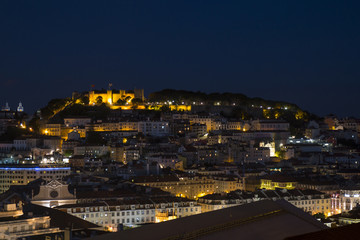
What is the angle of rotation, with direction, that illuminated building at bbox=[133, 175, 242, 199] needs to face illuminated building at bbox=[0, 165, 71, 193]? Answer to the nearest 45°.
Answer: approximately 90° to its right

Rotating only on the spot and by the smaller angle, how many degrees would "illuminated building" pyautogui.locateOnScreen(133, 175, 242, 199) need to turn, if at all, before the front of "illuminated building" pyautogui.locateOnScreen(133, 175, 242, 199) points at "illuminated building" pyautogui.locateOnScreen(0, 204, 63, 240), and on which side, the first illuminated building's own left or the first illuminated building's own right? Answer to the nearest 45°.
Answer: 0° — it already faces it

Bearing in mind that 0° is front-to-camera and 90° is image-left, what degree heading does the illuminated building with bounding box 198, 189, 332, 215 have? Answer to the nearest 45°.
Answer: approximately 0°

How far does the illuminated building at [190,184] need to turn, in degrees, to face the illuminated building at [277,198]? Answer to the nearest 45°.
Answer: approximately 45° to its left

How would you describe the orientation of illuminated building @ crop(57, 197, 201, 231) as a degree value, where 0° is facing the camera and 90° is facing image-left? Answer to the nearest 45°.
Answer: approximately 0°

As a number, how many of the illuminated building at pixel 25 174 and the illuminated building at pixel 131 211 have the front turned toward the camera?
2

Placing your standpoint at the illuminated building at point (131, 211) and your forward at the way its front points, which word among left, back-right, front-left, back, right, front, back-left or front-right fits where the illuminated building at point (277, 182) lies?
back-left

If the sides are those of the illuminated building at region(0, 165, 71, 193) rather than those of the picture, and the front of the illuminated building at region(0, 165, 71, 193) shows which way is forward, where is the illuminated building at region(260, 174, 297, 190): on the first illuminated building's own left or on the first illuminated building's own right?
on the first illuminated building's own left

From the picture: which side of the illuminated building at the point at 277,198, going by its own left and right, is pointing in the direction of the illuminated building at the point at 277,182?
back

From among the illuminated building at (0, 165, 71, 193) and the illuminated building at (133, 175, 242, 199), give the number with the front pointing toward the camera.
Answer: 2

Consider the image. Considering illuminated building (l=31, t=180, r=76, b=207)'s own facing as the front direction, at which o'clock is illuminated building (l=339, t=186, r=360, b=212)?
illuminated building (l=339, t=186, r=360, b=212) is roughly at 9 o'clock from illuminated building (l=31, t=180, r=76, b=207).

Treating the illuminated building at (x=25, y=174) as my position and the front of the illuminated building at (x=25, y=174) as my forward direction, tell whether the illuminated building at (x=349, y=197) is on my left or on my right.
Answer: on my left
